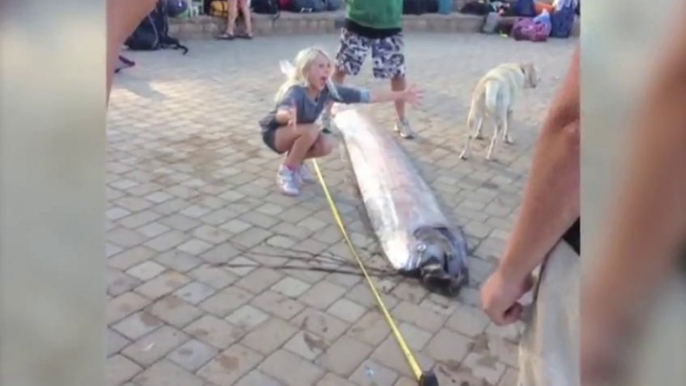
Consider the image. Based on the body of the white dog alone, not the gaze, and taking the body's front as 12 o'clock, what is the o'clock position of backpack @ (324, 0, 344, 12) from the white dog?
The backpack is roughly at 10 o'clock from the white dog.

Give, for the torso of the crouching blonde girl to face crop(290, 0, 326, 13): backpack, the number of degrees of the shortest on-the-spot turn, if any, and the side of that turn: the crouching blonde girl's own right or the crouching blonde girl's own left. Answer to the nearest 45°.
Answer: approximately 135° to the crouching blonde girl's own left

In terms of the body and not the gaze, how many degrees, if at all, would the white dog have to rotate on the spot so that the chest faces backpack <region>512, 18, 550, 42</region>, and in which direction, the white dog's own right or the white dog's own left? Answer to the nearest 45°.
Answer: approximately 45° to the white dog's own left

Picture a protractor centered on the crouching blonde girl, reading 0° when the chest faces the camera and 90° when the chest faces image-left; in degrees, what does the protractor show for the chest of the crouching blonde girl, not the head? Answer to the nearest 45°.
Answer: approximately 315°

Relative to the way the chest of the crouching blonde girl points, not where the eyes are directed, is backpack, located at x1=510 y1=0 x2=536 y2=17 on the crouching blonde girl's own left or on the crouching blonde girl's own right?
on the crouching blonde girl's own left

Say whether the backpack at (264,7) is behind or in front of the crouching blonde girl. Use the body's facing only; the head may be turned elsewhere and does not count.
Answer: behind

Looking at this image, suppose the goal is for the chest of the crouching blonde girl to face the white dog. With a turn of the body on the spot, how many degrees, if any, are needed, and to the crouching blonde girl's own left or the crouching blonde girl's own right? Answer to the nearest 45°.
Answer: approximately 90° to the crouching blonde girl's own left

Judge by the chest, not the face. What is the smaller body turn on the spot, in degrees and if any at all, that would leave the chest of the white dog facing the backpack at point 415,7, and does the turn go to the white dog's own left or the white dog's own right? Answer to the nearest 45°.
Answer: approximately 45° to the white dog's own left

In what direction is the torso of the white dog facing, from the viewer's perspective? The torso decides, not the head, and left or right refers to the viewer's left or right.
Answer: facing away from the viewer and to the right of the viewer

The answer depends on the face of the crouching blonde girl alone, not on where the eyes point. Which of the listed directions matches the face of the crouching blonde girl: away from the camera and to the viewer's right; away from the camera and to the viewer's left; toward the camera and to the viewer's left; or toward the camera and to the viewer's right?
toward the camera and to the viewer's right

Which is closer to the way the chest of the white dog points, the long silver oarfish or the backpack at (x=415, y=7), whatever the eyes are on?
the backpack

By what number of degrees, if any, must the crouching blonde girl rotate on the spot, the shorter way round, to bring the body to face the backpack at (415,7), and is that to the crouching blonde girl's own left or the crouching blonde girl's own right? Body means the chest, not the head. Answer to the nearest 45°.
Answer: approximately 135° to the crouching blonde girl's own left

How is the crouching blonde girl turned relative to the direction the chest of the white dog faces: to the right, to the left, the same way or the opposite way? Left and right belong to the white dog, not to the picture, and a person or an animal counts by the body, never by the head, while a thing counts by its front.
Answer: to the right
